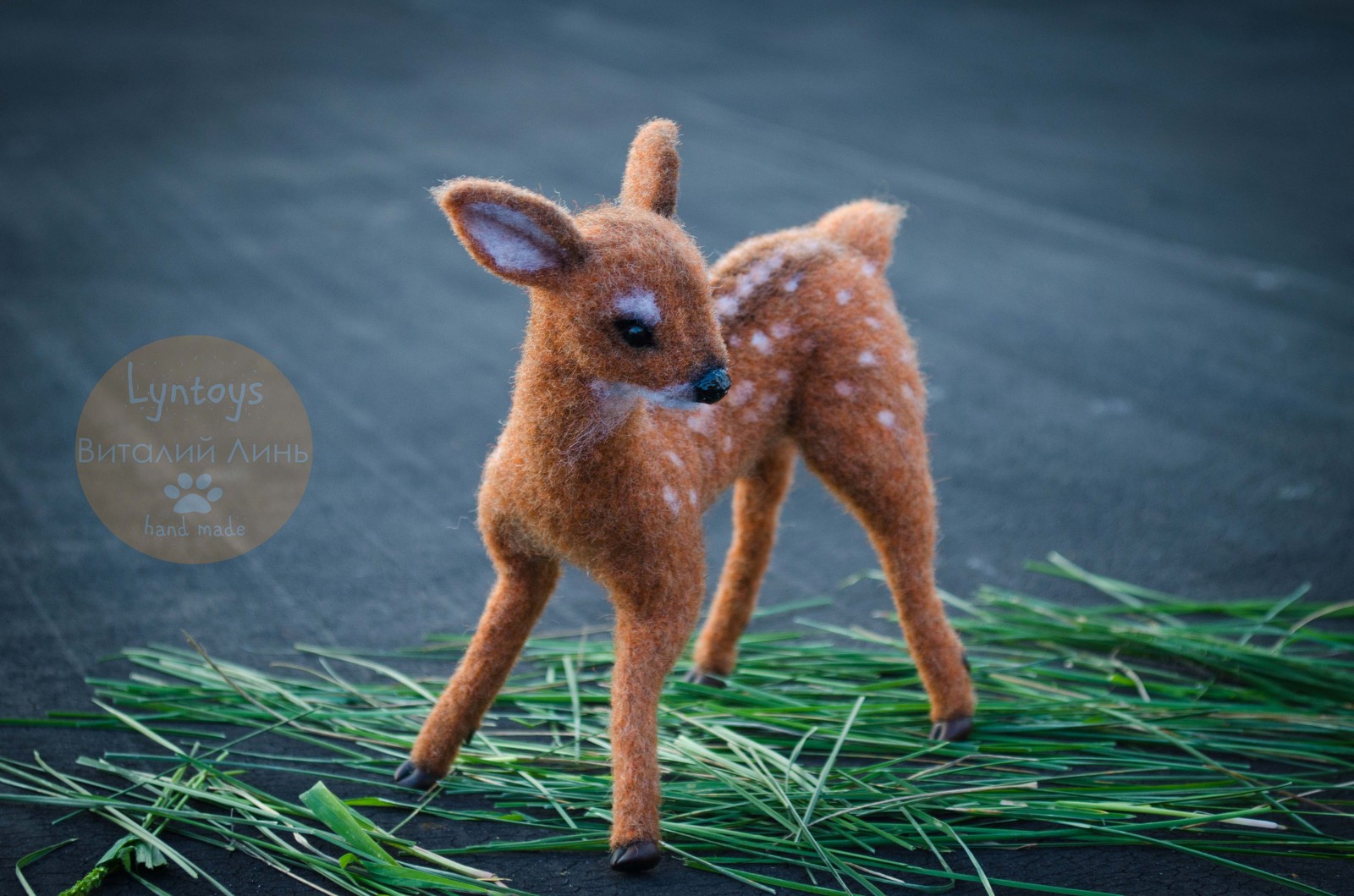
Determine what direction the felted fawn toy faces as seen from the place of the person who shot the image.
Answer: facing the viewer and to the left of the viewer
